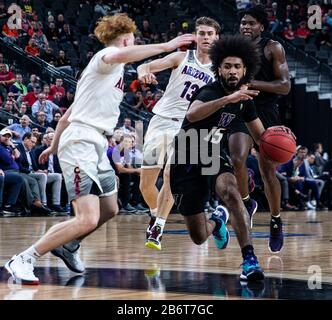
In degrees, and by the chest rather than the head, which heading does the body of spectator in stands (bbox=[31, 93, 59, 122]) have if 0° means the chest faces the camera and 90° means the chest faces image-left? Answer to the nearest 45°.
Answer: approximately 0°

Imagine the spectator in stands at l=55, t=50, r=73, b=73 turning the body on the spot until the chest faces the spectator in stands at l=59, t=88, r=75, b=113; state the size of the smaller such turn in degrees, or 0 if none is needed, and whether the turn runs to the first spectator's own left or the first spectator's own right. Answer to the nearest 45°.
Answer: approximately 45° to the first spectator's own right

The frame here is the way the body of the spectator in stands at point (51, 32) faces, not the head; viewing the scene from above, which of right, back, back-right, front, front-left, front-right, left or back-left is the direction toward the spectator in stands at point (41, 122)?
front-right

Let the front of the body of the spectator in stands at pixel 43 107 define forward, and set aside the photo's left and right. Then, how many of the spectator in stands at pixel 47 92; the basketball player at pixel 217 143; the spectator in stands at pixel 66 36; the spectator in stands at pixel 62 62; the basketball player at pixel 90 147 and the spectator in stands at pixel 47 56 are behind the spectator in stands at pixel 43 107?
4

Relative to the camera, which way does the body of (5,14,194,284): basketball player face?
to the viewer's right

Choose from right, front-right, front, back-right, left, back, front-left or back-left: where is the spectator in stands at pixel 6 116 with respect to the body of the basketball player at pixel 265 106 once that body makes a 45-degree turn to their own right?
front-right

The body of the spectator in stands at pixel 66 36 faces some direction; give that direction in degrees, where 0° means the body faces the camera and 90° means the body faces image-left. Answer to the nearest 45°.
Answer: approximately 315°
